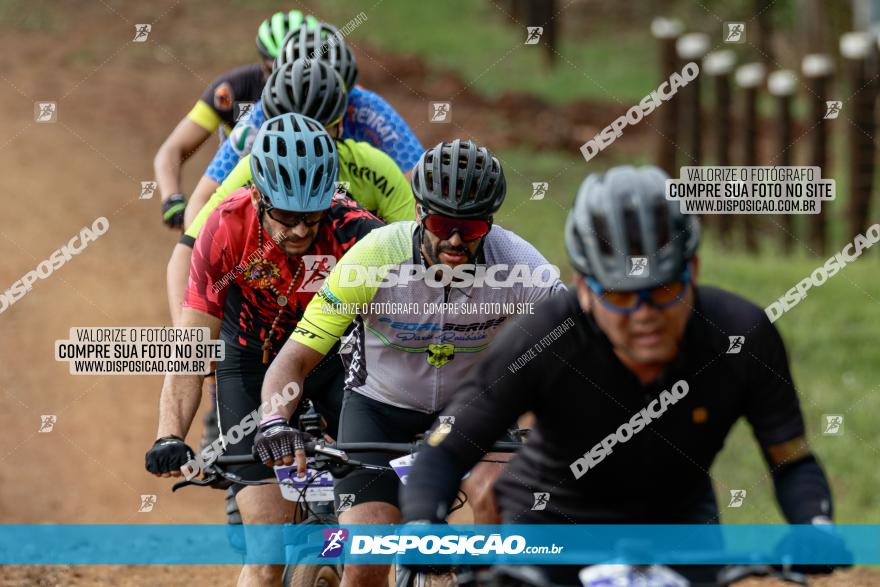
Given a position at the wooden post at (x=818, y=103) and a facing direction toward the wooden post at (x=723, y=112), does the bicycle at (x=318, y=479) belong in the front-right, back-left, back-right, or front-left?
back-left

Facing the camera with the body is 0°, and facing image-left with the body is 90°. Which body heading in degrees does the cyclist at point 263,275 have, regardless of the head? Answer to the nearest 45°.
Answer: approximately 0°

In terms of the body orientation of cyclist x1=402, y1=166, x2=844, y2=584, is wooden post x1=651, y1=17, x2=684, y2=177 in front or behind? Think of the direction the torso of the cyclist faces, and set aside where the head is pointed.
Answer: behind

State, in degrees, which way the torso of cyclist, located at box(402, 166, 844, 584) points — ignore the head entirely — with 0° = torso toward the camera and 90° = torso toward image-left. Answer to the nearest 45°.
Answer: approximately 0°
